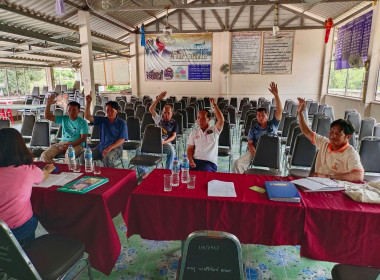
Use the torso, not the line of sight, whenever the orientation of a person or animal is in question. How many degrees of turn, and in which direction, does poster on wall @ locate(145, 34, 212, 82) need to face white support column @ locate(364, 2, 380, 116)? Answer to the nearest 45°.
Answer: approximately 45° to its left

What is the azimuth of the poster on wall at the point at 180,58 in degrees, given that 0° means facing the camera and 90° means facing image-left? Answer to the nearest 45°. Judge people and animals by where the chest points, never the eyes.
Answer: approximately 0°

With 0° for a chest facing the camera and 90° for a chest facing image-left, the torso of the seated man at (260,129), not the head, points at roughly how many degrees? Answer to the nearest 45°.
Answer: approximately 45°

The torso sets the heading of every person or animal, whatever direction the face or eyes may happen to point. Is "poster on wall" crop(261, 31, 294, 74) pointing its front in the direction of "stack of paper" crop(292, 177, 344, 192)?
yes

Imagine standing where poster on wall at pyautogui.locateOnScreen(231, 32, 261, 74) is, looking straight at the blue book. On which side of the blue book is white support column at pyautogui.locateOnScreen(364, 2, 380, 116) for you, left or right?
left

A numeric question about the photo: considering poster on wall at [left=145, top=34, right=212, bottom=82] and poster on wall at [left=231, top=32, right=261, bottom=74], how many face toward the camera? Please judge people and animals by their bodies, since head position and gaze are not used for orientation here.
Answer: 2

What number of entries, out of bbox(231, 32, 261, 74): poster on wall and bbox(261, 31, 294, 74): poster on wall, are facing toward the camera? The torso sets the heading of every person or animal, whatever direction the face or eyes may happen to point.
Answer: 2

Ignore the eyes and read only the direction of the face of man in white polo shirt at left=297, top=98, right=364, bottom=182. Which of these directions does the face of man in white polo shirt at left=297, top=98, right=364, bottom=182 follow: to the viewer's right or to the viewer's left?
to the viewer's left
